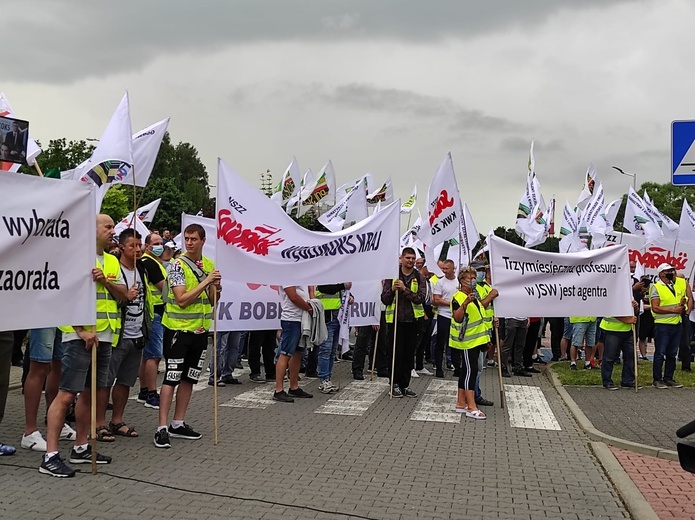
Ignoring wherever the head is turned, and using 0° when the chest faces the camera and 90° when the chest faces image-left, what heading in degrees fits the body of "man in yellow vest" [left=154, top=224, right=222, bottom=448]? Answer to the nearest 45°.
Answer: approximately 315°

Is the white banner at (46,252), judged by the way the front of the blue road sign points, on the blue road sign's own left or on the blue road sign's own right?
on the blue road sign's own right

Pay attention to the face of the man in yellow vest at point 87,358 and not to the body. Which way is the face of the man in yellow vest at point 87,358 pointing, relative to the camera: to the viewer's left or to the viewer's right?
to the viewer's right

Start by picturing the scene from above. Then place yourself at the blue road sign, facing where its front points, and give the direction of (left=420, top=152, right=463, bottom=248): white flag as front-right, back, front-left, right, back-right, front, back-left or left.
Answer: back-right

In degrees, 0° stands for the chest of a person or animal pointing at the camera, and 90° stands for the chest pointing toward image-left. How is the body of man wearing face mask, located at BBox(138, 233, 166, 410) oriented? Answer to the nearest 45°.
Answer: approximately 315°

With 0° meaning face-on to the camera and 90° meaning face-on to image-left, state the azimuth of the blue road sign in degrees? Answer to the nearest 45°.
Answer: approximately 0°

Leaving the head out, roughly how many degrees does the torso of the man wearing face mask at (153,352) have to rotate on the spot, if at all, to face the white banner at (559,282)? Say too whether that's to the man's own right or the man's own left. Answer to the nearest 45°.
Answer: approximately 45° to the man's own left
